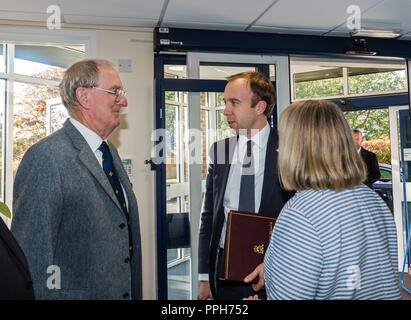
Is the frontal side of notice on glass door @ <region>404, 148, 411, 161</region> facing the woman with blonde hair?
yes

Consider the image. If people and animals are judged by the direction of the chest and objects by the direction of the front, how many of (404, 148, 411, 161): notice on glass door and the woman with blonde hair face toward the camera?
1

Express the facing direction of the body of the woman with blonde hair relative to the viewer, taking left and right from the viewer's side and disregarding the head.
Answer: facing away from the viewer and to the left of the viewer

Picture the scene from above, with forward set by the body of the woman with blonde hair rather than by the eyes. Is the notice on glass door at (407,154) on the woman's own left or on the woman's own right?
on the woman's own right

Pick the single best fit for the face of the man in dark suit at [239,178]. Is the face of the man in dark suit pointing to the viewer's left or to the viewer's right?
to the viewer's left
